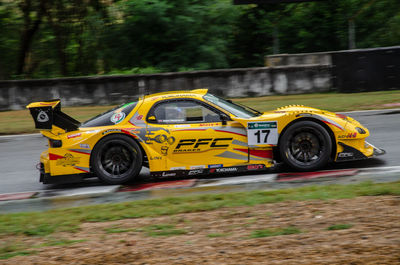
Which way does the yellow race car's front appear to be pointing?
to the viewer's right

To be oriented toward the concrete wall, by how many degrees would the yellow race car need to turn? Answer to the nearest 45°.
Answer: approximately 90° to its left
